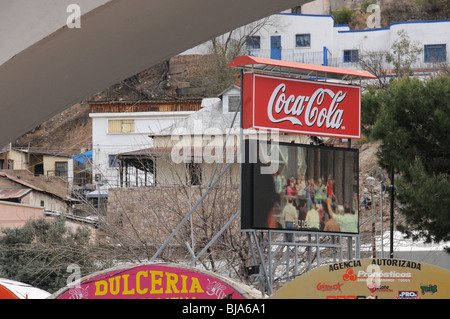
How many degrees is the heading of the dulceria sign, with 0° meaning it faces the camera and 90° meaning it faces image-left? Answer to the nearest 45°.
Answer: approximately 0°

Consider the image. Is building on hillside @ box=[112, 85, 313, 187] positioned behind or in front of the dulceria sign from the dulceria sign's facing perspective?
behind

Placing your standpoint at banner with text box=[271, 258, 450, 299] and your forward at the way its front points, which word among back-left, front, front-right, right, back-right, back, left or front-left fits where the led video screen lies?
back

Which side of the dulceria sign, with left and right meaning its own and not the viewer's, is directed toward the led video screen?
back

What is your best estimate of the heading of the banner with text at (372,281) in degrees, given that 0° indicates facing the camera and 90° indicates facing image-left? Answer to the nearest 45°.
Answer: approximately 0°

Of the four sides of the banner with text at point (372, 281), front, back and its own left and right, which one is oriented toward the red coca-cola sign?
back

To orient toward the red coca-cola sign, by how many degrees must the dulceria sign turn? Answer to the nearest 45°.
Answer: approximately 180°

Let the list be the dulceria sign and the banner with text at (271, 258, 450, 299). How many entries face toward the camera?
2

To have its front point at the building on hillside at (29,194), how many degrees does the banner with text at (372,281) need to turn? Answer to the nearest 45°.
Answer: approximately 135° to its right

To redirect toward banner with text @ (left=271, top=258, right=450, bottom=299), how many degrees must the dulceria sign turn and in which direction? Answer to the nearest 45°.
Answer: approximately 90° to its left
